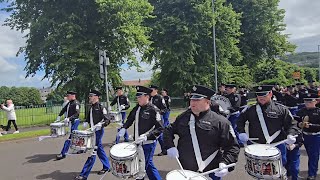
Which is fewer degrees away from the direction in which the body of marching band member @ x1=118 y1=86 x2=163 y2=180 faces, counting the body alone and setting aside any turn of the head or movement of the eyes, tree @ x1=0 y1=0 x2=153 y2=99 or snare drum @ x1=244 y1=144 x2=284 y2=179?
the snare drum

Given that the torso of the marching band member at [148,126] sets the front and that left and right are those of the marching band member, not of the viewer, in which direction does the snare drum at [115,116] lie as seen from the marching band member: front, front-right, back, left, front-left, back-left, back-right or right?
back-right

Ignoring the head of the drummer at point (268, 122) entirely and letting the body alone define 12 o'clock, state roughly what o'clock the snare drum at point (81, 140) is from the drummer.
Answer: The snare drum is roughly at 2 o'clock from the drummer.

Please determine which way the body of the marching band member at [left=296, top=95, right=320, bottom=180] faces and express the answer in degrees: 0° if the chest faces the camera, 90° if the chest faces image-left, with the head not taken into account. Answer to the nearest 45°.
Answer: approximately 45°

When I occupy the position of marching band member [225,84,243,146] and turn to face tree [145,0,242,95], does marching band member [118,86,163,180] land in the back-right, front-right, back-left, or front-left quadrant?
back-left
